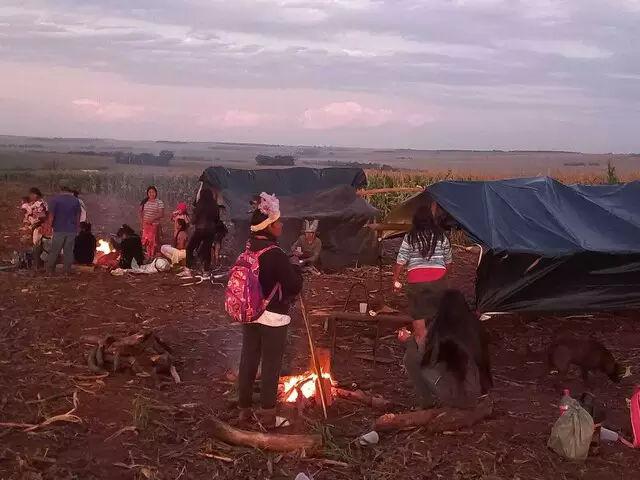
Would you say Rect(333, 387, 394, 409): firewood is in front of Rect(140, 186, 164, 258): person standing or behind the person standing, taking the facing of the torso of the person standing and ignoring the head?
in front

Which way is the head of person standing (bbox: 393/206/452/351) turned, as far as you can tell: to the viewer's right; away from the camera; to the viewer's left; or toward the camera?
away from the camera

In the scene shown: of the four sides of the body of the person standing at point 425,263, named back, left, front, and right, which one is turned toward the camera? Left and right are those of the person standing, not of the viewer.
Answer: back

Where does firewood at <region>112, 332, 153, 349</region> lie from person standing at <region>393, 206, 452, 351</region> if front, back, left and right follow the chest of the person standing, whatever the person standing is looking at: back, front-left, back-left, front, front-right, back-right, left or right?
left

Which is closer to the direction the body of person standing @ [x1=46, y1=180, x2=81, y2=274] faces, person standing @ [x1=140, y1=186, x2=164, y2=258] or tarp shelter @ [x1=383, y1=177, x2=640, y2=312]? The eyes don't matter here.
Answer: the person standing

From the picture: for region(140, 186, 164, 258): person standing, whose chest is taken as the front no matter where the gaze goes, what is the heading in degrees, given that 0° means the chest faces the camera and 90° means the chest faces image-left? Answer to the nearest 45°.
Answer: approximately 0°

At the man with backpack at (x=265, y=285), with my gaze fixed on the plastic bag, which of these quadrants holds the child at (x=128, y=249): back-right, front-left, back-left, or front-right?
back-left
